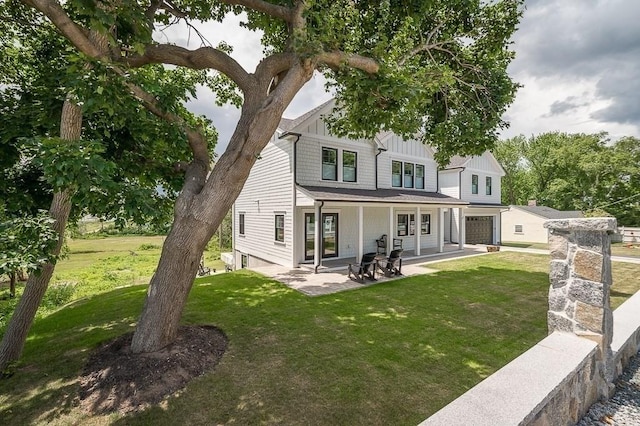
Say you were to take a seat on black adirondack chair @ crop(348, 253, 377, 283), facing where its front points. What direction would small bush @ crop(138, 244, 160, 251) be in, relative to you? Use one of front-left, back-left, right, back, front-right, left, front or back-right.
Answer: right

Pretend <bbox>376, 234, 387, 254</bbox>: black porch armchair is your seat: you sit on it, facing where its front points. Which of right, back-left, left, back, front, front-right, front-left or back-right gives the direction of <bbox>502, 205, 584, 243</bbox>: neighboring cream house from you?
back

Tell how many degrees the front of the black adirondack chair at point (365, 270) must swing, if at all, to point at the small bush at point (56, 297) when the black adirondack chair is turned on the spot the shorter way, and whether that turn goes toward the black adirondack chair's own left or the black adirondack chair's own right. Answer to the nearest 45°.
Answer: approximately 45° to the black adirondack chair's own right

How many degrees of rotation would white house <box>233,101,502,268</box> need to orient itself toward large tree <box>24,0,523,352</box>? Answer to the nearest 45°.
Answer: approximately 45° to its right

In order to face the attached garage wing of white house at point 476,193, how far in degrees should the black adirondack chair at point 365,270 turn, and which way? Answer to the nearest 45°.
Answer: approximately 180°

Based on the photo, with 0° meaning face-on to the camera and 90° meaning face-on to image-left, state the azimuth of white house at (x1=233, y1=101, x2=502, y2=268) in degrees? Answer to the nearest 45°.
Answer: approximately 315°

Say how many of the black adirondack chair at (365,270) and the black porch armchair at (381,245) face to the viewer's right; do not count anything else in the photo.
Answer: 0

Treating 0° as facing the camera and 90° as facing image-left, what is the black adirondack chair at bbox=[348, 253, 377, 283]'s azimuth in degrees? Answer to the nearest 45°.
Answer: approximately 45°

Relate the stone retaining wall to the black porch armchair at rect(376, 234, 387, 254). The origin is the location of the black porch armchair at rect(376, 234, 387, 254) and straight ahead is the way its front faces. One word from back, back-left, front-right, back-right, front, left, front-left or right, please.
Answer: front-left

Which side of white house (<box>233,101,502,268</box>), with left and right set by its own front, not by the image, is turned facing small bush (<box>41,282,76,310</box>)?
right

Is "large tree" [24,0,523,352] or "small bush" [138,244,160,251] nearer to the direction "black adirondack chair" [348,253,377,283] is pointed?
the large tree
